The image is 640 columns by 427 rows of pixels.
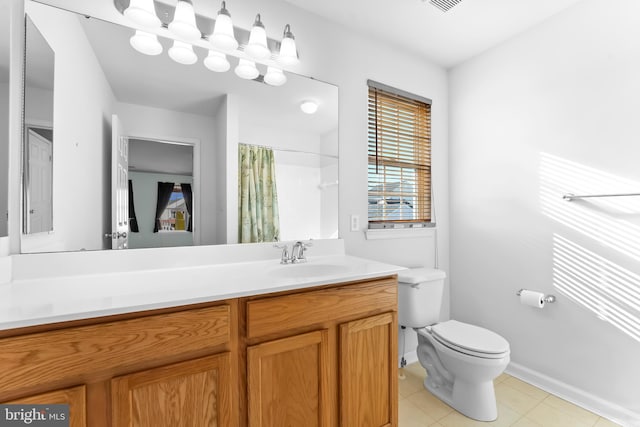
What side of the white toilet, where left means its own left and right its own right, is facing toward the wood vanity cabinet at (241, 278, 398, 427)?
right

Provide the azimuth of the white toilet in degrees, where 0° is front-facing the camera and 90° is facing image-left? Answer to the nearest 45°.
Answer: approximately 315°

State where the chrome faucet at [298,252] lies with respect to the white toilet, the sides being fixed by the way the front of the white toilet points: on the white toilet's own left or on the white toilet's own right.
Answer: on the white toilet's own right

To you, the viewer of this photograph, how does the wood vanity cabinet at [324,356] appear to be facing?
facing the viewer and to the right of the viewer

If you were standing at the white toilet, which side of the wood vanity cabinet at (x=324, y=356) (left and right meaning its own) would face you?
left

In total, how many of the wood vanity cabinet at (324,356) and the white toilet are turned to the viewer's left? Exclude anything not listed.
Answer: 0

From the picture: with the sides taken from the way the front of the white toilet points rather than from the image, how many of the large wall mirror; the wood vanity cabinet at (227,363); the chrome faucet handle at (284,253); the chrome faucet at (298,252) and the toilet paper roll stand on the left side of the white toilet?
1

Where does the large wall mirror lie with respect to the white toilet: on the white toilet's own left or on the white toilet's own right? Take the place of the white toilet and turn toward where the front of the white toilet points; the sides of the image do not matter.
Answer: on the white toilet's own right
